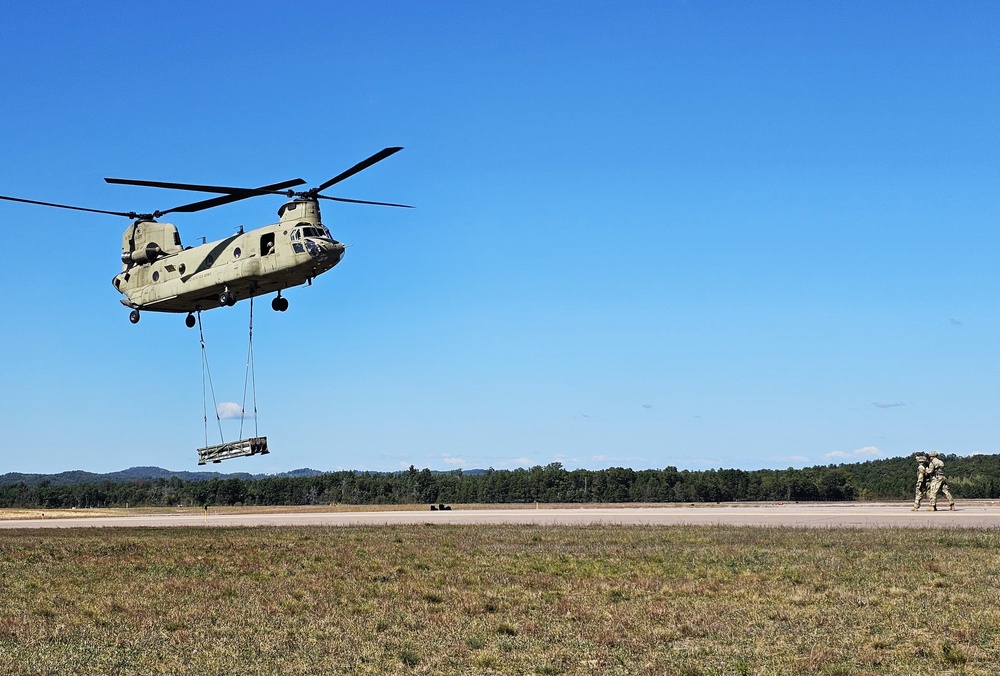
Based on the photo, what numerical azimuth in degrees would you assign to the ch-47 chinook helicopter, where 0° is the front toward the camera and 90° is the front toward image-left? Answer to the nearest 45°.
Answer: approximately 315°
